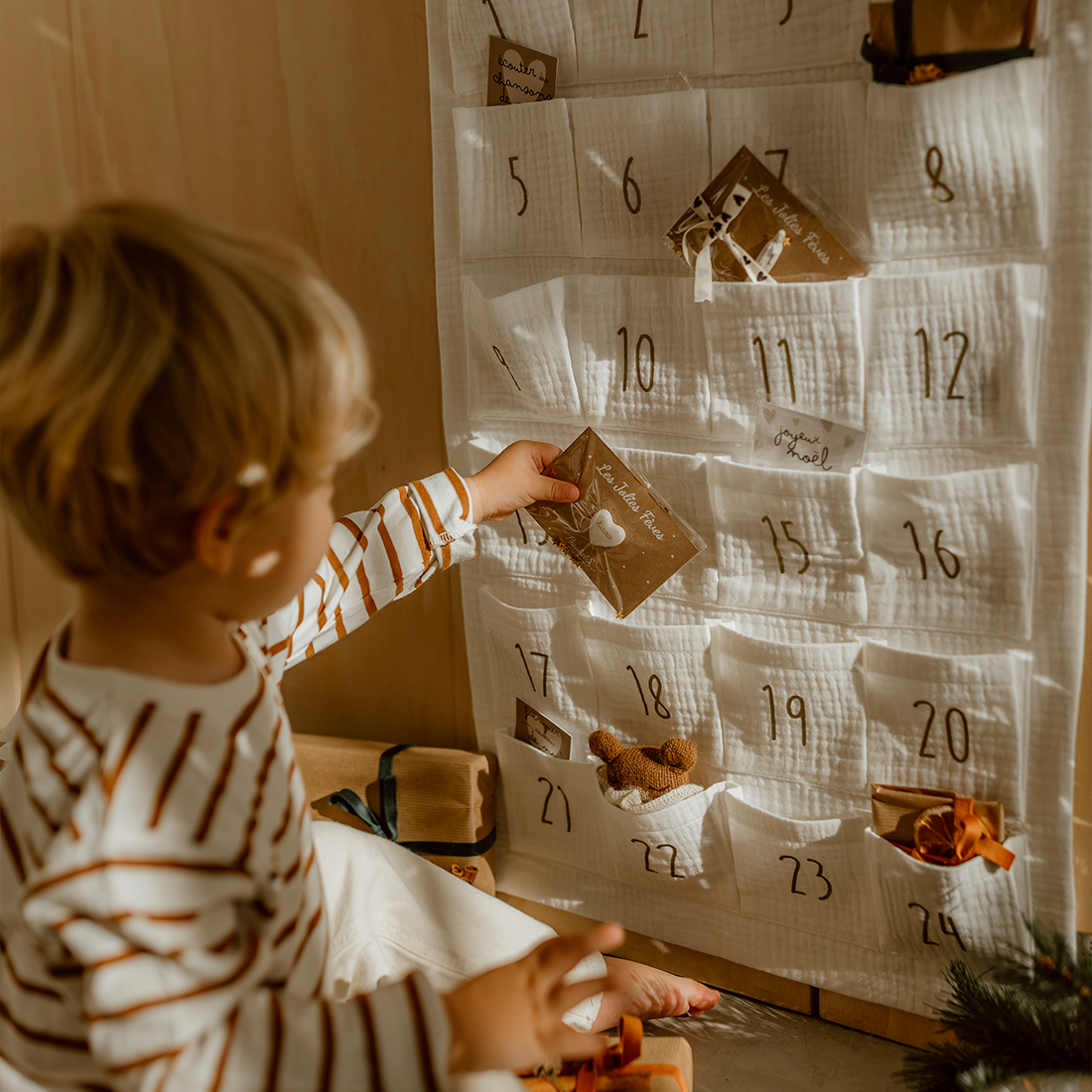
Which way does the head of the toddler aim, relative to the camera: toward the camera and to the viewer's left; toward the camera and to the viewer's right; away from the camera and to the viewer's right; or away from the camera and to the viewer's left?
away from the camera and to the viewer's right
